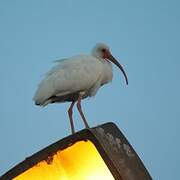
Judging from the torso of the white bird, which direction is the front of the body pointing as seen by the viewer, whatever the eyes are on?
to the viewer's right
